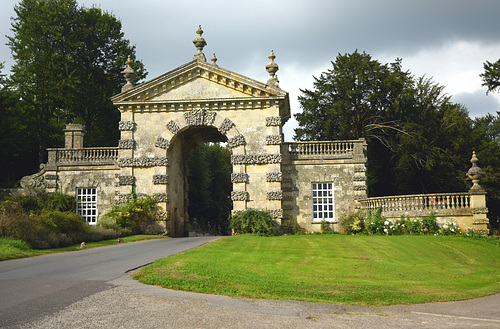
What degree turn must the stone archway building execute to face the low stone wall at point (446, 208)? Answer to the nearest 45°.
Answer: approximately 45° to its left

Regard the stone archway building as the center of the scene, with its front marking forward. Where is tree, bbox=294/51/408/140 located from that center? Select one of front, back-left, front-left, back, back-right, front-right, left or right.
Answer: back-left

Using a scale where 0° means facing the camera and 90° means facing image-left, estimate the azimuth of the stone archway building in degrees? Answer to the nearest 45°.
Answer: approximately 0°

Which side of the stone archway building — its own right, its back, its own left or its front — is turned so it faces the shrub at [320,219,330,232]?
left

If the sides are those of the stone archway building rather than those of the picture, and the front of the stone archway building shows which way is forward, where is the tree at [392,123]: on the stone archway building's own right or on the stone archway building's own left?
on the stone archway building's own left

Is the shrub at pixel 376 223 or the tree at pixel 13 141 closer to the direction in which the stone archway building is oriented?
the shrub

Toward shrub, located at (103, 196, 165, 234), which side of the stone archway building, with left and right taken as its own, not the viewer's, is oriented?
right

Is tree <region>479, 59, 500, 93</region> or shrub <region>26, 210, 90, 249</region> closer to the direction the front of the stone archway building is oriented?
the shrub

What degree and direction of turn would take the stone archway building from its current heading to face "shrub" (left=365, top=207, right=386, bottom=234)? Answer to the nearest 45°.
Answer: approximately 45° to its left

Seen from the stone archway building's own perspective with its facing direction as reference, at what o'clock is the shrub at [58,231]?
The shrub is roughly at 2 o'clock from the stone archway building.
